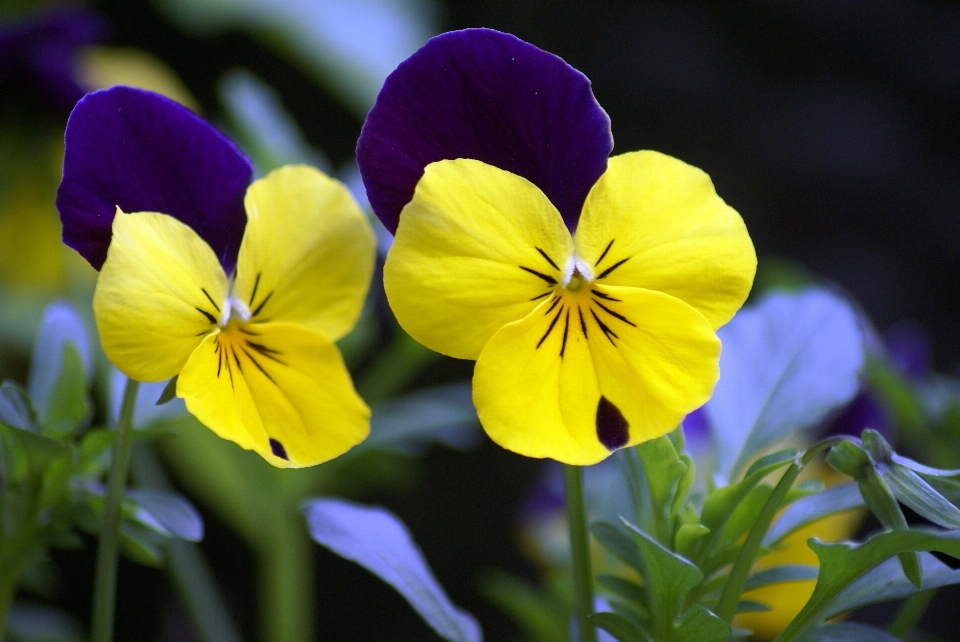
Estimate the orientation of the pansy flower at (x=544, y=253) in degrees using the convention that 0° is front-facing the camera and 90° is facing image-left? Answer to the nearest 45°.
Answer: approximately 0°
